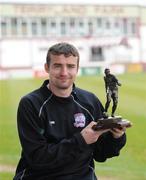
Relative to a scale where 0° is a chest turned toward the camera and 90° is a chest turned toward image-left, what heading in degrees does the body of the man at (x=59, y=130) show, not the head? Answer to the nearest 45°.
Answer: approximately 0°
